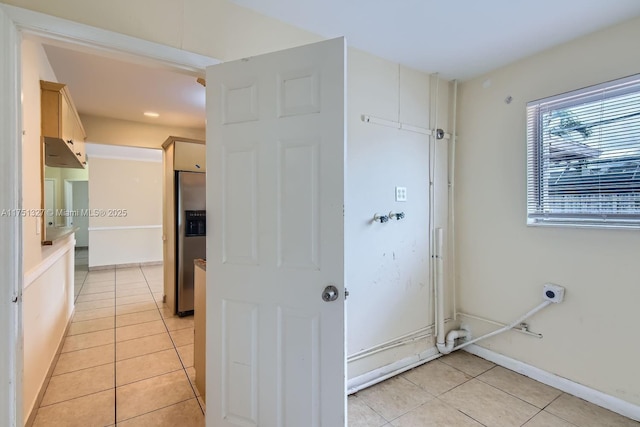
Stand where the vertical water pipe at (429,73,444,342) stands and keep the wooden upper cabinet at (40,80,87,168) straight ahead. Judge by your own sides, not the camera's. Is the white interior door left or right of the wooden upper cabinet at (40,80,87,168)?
left

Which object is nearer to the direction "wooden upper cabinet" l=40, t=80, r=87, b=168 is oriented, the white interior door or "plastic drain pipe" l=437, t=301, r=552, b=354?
the plastic drain pipe

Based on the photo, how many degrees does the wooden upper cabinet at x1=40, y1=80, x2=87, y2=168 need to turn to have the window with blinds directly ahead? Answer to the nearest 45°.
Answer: approximately 45° to its right

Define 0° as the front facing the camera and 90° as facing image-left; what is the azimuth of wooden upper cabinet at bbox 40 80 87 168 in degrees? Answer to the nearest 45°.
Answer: approximately 270°

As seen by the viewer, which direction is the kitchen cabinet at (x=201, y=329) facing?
to the viewer's left

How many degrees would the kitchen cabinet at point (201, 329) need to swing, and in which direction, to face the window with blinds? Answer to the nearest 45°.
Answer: approximately 180°

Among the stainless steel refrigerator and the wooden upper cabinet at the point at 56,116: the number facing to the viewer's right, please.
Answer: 1

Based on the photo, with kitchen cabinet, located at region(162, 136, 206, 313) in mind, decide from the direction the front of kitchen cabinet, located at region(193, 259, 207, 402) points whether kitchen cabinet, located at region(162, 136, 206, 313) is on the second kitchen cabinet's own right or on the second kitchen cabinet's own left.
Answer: on the second kitchen cabinet's own right
